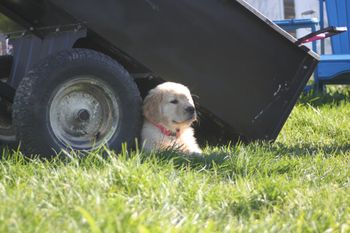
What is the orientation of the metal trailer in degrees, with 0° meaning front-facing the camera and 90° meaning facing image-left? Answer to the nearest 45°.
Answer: approximately 90°

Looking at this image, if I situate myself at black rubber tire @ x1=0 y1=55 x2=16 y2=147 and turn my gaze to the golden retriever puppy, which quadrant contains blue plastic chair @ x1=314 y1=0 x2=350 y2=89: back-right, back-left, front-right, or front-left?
front-left

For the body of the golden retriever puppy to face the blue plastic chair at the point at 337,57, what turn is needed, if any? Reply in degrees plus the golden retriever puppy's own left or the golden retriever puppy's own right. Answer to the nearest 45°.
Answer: approximately 90° to the golden retriever puppy's own left

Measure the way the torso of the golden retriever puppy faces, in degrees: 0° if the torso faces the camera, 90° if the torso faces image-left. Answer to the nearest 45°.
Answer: approximately 315°

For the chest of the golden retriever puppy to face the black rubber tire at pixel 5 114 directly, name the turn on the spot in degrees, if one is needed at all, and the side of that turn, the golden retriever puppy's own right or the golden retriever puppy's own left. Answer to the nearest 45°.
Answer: approximately 135° to the golden retriever puppy's own right

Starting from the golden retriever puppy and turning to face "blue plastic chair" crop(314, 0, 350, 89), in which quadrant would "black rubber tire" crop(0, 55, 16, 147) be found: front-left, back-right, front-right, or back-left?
back-left

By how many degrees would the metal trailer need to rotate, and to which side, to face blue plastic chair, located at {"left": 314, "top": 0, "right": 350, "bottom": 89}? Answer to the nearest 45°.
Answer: approximately 135° to its right
